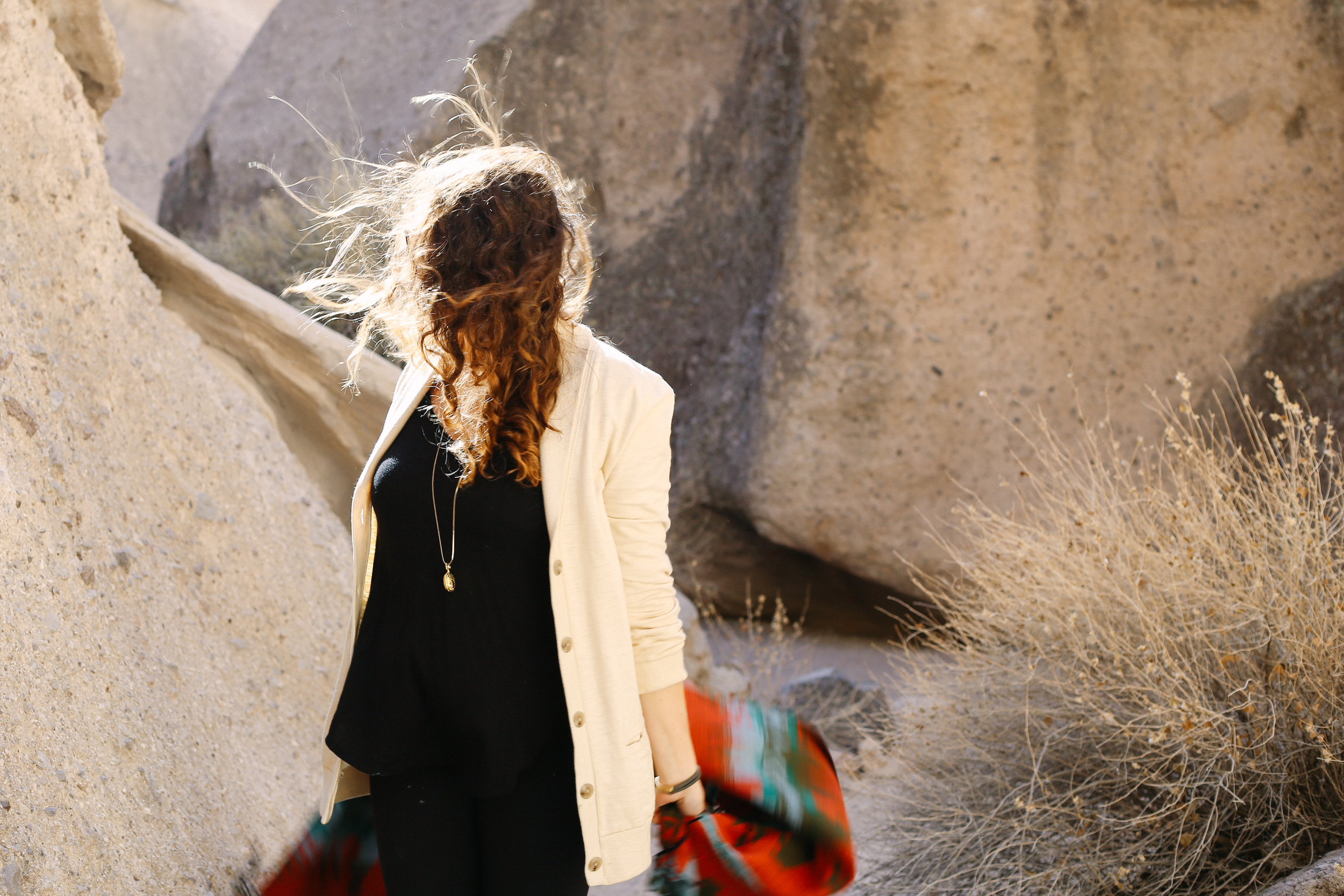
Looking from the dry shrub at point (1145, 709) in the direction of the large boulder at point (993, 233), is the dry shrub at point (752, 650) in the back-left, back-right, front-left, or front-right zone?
front-left

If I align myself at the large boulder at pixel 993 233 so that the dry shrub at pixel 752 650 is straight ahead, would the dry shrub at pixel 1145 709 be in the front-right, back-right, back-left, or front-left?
front-left

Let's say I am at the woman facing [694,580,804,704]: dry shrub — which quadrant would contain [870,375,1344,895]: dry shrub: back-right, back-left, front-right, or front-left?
front-right

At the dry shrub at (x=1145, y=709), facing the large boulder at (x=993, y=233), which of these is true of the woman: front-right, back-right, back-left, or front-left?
back-left

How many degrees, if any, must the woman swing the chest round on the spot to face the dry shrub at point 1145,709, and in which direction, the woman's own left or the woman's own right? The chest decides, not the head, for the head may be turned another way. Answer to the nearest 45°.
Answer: approximately 180°

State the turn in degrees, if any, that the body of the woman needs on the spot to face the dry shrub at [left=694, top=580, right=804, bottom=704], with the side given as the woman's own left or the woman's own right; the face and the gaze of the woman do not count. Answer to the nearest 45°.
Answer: approximately 135° to the woman's own right

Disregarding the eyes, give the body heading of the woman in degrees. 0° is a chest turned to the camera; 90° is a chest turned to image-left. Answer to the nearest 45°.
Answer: approximately 45°

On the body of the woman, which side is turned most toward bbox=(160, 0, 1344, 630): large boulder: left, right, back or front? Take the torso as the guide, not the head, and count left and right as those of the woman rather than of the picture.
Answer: back
